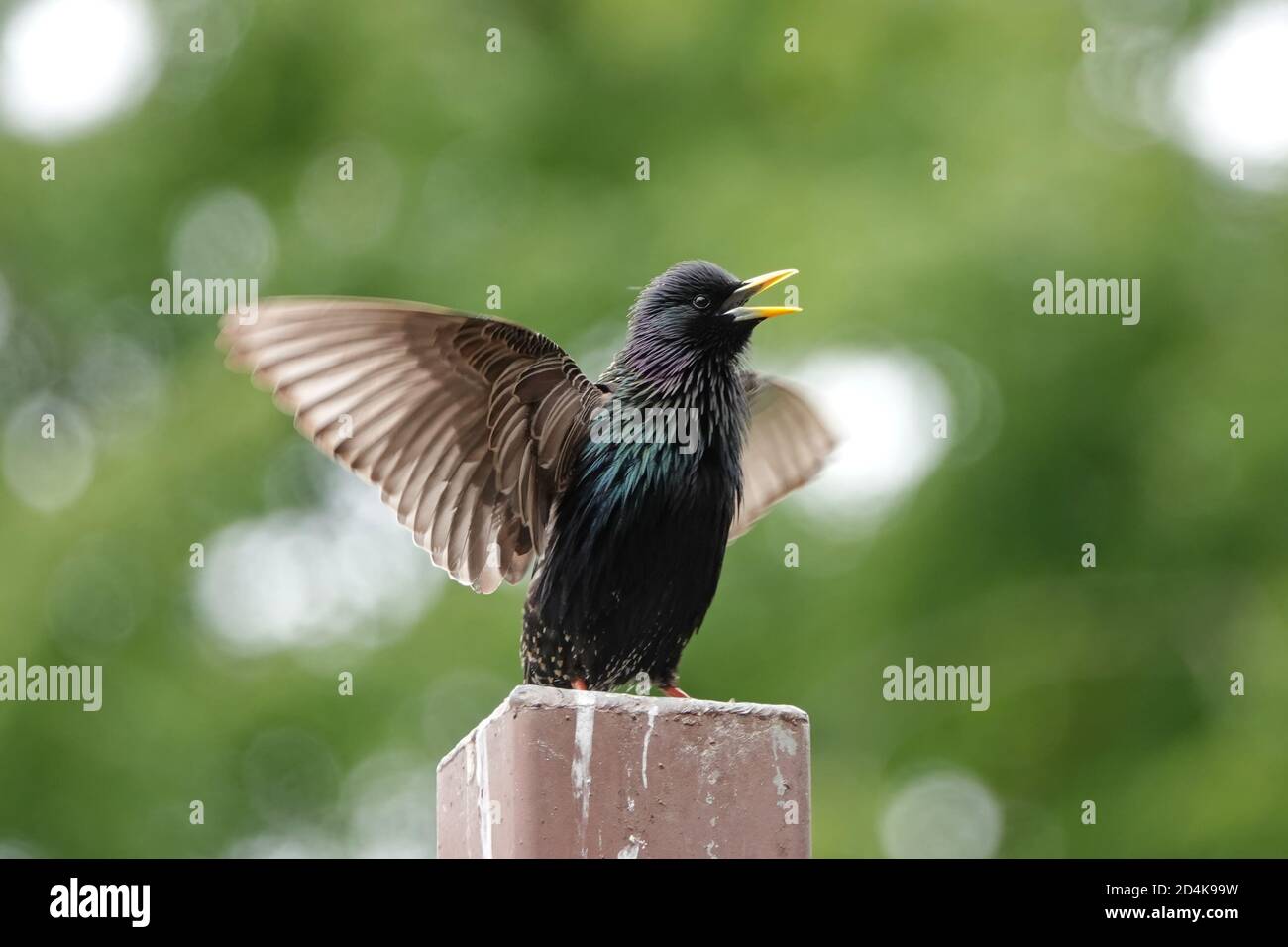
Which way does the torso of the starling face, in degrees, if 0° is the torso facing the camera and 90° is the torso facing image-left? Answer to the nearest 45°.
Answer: approximately 315°
